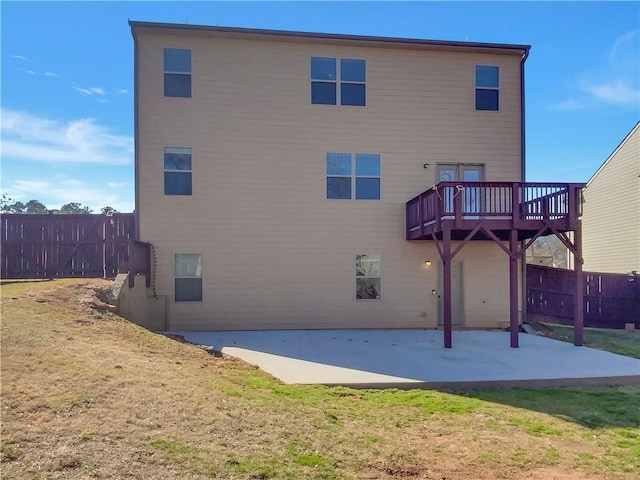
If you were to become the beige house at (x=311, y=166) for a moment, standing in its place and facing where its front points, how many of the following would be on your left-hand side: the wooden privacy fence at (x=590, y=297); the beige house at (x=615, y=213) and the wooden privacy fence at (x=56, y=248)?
1

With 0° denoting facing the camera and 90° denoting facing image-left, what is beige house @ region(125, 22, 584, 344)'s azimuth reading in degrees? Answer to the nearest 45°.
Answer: approximately 180°

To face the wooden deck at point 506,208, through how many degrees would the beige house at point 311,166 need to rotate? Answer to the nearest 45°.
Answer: approximately 135° to its right

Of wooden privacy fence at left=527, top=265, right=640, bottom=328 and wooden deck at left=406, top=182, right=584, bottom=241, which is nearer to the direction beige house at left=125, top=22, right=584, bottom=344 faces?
the wooden privacy fence

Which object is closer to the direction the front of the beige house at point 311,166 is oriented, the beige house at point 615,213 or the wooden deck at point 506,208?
the beige house

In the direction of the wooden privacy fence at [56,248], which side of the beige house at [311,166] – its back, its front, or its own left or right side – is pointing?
left

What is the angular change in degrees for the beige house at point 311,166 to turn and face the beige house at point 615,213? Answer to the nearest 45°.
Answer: approximately 45° to its right

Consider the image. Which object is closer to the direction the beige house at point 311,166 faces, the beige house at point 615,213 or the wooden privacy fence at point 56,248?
the beige house
